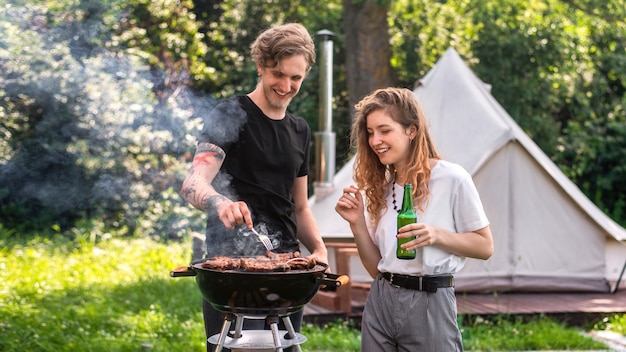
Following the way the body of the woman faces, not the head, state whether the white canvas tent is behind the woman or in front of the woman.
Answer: behind

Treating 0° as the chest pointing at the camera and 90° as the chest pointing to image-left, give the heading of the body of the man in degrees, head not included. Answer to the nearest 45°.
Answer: approximately 315°

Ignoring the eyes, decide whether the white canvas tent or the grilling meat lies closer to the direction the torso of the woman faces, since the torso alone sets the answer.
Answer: the grilling meat

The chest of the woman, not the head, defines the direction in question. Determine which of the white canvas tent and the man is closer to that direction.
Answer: the man

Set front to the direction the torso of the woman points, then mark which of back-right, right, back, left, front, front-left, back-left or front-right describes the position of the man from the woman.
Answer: front-right

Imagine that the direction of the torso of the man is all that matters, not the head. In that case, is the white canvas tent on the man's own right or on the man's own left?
on the man's own left

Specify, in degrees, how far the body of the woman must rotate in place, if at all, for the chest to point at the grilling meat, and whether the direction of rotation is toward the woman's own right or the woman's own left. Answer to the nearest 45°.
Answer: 0° — they already face it

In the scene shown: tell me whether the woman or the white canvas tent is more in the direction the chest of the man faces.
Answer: the woman

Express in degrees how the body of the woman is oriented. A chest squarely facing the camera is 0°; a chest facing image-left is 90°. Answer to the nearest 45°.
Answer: approximately 45°

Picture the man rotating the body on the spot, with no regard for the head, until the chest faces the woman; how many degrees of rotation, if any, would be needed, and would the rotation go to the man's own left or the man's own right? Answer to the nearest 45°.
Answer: approximately 45° to the man's own left
